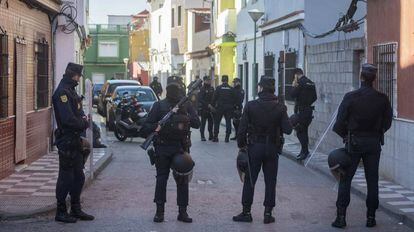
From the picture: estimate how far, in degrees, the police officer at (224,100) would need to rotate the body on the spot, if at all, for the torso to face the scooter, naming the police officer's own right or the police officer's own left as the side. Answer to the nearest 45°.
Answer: approximately 90° to the police officer's own left

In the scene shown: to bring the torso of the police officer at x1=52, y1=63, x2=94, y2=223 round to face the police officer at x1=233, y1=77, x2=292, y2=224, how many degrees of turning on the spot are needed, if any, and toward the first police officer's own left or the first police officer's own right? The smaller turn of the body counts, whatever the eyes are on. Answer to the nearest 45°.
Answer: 0° — they already face them

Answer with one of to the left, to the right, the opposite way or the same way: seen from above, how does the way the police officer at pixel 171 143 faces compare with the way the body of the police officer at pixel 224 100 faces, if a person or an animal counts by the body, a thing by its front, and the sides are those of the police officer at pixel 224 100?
the opposite way

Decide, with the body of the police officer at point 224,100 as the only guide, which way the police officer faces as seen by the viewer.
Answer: away from the camera

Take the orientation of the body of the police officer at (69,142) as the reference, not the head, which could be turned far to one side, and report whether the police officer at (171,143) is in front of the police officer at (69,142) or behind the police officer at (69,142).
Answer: in front

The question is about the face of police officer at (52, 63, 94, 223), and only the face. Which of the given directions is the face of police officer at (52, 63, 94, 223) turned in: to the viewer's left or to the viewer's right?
to the viewer's right

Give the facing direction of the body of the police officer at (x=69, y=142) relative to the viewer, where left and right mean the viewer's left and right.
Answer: facing to the right of the viewer

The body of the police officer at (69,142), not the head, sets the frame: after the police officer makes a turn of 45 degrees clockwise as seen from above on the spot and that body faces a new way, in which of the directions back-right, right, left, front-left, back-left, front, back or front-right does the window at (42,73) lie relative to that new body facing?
back-left

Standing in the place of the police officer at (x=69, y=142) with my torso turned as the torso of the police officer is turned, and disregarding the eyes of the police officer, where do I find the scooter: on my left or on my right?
on my left

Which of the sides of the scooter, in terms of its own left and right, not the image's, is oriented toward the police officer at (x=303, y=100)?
left
